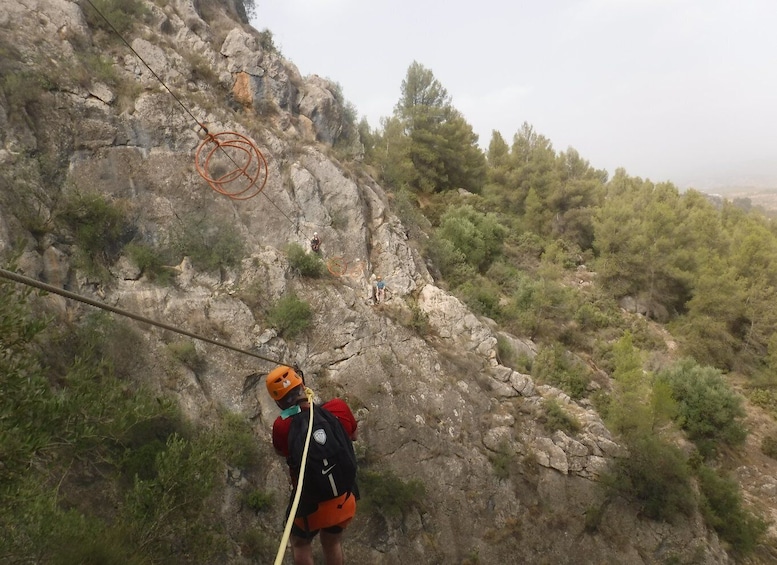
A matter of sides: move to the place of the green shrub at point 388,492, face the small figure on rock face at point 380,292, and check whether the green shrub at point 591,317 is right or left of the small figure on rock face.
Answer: right

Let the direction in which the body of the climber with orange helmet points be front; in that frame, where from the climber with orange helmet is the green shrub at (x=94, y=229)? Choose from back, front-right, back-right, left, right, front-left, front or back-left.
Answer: front-left

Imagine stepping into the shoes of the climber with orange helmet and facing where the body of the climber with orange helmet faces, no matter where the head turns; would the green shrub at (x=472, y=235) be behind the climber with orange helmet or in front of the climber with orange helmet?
in front

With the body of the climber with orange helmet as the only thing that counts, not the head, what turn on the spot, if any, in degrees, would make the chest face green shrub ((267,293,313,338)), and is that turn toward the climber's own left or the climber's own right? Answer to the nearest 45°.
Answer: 0° — they already face it

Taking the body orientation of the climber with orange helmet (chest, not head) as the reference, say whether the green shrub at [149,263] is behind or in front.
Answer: in front

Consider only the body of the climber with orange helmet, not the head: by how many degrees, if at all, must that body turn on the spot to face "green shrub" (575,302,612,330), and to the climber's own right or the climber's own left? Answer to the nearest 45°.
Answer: approximately 45° to the climber's own right

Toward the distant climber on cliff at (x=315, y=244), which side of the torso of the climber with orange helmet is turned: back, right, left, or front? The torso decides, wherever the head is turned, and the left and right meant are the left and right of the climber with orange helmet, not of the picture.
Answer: front

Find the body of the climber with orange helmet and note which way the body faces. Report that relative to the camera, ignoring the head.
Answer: away from the camera

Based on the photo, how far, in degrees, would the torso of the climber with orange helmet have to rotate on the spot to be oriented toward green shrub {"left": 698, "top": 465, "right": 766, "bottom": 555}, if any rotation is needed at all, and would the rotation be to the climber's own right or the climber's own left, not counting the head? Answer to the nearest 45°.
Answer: approximately 45° to the climber's own right

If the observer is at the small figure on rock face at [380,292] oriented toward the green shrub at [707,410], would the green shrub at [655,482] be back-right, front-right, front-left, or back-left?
front-right
